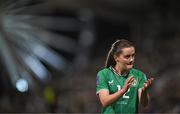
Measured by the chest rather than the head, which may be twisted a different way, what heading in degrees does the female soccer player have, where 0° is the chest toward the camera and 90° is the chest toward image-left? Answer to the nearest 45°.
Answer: approximately 315°

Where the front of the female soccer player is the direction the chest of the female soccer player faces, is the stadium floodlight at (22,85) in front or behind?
behind
